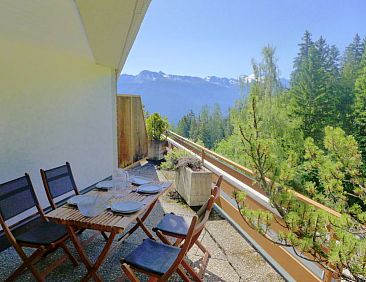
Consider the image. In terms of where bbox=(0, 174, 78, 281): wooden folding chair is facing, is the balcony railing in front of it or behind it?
in front

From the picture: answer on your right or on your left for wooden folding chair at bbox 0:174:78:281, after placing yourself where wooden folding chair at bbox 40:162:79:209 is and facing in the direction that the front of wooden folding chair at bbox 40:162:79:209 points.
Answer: on your right

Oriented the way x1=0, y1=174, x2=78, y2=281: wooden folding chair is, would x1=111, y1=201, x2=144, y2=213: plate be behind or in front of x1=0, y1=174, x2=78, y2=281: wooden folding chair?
in front

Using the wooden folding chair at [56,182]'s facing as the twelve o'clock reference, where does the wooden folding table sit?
The wooden folding table is roughly at 1 o'clock from the wooden folding chair.

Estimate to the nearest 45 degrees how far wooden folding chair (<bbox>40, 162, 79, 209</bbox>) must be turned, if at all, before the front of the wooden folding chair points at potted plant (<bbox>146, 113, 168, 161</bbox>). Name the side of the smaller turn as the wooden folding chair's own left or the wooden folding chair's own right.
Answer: approximately 90° to the wooden folding chair's own left

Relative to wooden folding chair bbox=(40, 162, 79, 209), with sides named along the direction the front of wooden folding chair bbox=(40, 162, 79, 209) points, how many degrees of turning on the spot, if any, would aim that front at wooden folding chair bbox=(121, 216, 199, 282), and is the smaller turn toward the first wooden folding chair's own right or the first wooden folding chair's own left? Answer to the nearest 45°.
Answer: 0° — it already faces it

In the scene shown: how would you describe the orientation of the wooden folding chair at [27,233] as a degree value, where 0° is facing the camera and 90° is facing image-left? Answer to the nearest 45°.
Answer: approximately 315°

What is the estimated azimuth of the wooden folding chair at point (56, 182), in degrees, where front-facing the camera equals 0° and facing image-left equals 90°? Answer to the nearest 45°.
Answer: approximately 315°

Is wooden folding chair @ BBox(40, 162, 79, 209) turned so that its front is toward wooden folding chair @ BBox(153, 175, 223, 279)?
yes

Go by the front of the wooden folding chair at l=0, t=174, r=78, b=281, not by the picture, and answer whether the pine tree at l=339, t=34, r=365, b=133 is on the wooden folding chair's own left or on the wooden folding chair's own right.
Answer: on the wooden folding chair's own left
